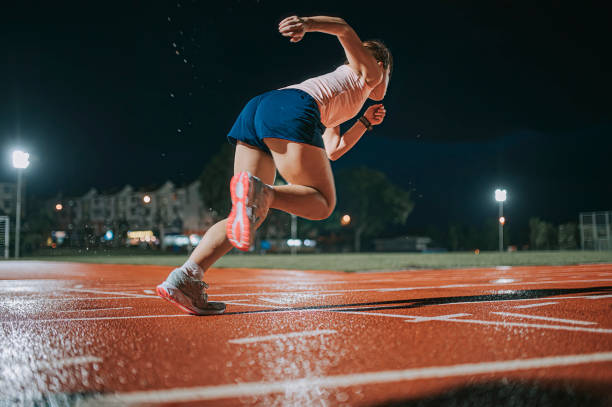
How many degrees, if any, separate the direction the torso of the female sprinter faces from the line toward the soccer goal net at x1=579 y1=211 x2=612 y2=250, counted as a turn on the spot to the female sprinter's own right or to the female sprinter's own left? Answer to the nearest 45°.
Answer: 0° — they already face it

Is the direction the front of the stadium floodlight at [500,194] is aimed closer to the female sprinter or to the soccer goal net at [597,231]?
the female sprinter

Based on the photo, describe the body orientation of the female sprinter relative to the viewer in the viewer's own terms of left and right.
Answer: facing away from the viewer and to the right of the viewer

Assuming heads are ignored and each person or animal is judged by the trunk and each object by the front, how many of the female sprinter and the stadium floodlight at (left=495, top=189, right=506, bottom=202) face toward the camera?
1

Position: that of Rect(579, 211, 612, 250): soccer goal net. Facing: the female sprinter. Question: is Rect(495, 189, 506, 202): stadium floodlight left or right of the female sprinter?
right

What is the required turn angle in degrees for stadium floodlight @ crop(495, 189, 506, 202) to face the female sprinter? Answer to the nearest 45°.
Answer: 0° — it already faces them
